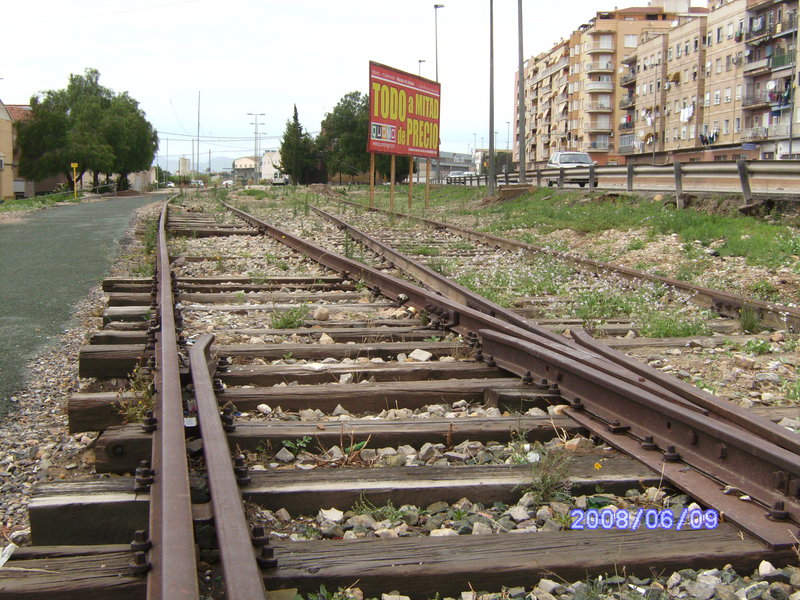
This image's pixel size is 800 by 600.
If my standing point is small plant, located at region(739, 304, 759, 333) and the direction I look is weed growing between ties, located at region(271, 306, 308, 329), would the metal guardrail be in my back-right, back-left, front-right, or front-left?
back-right

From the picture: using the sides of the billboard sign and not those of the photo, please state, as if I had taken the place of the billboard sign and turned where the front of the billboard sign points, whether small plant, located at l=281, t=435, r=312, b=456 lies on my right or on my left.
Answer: on my right

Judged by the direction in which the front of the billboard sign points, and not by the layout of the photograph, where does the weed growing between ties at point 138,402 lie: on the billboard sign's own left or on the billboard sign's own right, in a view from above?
on the billboard sign's own right

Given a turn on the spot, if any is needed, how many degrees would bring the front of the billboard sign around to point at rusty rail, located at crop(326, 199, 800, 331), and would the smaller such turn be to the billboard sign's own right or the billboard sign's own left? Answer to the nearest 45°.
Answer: approximately 45° to the billboard sign's own right

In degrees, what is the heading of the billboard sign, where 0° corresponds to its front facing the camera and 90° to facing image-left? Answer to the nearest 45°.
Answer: approximately 315°
